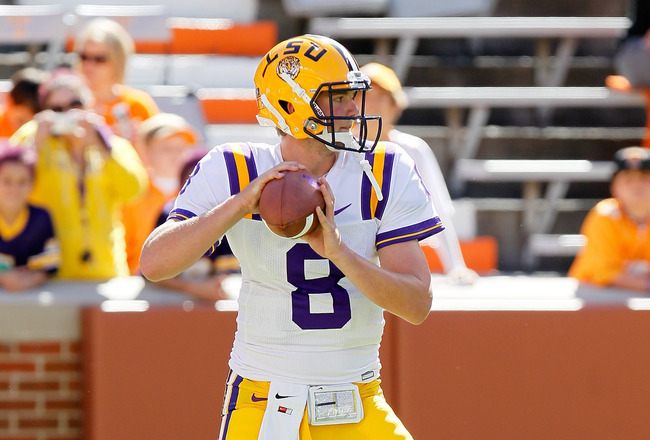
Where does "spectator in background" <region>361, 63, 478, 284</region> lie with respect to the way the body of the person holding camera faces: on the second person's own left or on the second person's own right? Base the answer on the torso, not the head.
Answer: on the second person's own left

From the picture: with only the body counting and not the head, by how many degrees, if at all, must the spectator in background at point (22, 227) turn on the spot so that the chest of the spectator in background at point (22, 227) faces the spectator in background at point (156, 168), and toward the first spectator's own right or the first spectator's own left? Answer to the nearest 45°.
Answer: approximately 135° to the first spectator's own left

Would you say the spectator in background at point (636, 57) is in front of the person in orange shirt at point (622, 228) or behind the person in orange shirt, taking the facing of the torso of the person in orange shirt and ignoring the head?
behind

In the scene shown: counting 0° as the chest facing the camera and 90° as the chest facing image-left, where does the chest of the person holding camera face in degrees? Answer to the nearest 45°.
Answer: approximately 0°

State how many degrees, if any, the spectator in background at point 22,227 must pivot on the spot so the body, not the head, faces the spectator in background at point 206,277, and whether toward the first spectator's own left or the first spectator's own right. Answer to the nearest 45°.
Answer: approximately 45° to the first spectator's own left

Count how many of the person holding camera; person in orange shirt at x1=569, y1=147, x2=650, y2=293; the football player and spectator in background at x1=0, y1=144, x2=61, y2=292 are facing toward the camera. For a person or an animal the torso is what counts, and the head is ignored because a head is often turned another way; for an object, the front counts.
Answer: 4

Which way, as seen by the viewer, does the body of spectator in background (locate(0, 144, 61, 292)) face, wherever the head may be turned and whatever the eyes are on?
toward the camera

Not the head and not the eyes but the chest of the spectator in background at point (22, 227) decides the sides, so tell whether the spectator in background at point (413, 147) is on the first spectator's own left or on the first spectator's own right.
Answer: on the first spectator's own left

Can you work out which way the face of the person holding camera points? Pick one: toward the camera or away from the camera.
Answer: toward the camera

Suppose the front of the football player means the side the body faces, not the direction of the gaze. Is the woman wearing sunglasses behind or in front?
behind

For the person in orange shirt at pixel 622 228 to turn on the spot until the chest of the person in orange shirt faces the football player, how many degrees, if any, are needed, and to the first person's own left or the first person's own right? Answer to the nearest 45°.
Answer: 0° — they already face them

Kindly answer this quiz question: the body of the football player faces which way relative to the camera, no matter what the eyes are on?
toward the camera

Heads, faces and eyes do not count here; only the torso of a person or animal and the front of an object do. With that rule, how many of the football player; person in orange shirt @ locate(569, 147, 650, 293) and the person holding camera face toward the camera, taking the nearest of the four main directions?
3

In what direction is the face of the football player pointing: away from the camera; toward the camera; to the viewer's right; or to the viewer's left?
to the viewer's right
